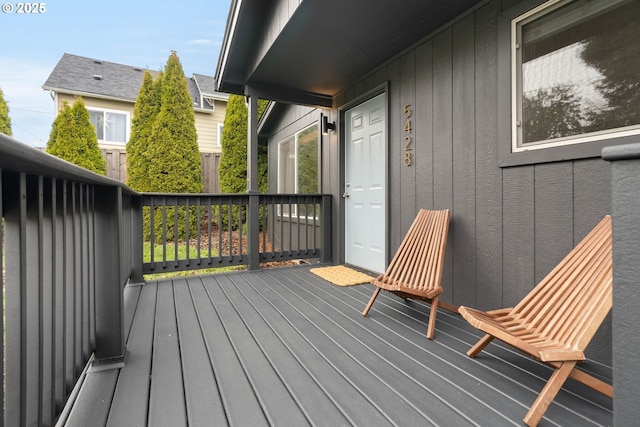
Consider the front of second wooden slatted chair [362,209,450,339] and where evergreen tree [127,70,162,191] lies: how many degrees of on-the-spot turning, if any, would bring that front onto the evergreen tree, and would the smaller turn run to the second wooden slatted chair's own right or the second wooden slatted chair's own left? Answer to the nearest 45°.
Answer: approximately 90° to the second wooden slatted chair's own right

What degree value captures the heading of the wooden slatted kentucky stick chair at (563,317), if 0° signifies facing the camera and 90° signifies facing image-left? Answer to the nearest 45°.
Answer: approximately 45°

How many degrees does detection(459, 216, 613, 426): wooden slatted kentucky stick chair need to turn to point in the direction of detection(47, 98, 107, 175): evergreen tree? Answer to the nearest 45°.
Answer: approximately 45° to its right

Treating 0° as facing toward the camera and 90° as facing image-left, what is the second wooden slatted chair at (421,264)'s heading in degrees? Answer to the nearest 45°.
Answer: approximately 45°

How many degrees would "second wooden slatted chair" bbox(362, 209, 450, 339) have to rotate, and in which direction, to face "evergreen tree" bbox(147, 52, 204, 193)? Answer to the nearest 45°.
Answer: approximately 90° to its right

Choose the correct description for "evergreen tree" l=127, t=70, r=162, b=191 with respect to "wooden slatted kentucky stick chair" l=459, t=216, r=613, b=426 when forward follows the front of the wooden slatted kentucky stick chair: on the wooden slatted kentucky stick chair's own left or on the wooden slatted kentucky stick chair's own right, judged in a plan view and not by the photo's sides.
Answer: on the wooden slatted kentucky stick chair's own right

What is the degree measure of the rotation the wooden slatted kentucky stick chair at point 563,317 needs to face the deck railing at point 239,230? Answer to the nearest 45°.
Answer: approximately 45° to its right
